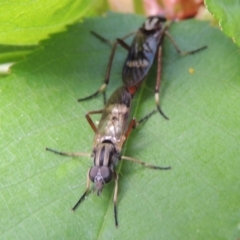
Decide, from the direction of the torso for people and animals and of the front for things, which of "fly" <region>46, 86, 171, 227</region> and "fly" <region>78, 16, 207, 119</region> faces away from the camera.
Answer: "fly" <region>78, 16, 207, 119</region>

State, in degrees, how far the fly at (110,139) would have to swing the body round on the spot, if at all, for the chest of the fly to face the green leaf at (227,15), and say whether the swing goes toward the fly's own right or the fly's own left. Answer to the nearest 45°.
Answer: approximately 90° to the fly's own left

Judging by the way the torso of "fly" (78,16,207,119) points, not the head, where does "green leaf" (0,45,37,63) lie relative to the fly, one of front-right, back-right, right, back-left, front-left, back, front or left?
left

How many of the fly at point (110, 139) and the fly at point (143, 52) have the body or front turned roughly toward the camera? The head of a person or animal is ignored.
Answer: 1

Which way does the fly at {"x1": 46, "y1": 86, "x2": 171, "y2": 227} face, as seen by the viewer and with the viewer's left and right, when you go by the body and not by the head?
facing the viewer

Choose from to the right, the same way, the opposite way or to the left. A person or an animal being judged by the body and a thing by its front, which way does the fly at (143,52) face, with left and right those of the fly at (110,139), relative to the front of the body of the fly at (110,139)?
the opposite way

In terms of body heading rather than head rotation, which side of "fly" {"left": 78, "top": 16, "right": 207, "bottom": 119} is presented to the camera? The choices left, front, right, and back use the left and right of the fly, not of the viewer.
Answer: back

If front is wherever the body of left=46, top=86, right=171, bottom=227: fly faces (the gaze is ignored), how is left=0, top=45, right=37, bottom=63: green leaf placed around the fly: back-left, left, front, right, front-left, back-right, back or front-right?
back-right

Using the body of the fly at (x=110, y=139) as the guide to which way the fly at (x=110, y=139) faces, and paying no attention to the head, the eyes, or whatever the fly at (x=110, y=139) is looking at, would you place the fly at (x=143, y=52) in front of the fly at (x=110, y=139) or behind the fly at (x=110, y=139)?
behind

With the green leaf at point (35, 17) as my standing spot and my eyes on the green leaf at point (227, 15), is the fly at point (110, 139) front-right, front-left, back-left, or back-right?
front-right
